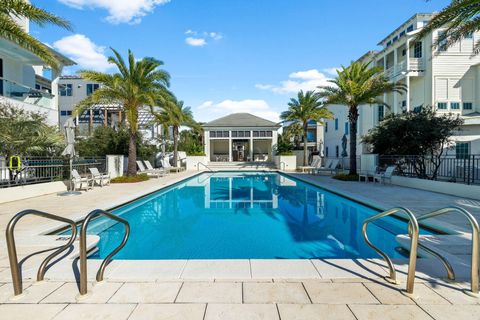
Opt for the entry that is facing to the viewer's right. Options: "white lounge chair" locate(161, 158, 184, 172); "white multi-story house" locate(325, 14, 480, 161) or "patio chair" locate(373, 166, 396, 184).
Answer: the white lounge chair

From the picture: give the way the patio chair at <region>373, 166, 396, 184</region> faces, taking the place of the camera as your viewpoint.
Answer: facing to the left of the viewer

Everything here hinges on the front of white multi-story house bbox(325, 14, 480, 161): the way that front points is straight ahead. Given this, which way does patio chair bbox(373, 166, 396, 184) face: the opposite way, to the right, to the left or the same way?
the same way

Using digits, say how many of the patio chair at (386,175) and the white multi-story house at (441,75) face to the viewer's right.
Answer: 0

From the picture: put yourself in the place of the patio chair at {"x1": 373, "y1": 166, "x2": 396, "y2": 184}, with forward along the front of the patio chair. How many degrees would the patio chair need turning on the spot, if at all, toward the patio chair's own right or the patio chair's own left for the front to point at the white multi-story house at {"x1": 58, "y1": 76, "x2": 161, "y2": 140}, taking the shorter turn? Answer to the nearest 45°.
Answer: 0° — it already faces it

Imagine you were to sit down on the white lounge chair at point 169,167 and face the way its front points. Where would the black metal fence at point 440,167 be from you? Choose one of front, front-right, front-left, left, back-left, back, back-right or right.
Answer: front-right

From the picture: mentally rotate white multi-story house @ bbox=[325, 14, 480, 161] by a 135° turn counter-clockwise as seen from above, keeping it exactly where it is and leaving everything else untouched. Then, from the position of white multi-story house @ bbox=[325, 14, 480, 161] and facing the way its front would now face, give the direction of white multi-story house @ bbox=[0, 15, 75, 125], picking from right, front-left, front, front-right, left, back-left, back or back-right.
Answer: right

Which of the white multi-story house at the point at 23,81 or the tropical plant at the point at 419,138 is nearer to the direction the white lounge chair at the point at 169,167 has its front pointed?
the tropical plant

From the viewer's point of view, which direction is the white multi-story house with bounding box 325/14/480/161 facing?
to the viewer's left

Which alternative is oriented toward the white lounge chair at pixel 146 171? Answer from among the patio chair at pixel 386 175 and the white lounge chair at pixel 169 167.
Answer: the patio chair

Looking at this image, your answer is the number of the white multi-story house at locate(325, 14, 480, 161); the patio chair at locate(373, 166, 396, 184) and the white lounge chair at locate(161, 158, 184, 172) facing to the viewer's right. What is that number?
1

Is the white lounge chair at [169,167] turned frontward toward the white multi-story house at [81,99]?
no

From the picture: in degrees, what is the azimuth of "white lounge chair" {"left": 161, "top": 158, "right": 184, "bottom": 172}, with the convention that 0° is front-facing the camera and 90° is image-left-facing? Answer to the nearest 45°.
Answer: approximately 270°

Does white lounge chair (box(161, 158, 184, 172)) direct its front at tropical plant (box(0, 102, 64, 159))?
no

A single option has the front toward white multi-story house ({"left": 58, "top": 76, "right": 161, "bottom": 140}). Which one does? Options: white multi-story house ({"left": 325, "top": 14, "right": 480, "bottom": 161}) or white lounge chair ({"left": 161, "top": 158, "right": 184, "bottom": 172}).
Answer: white multi-story house ({"left": 325, "top": 14, "right": 480, "bottom": 161})

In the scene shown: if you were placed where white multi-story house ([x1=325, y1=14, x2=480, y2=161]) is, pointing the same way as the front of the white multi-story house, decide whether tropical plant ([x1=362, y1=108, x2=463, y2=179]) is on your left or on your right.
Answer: on your left

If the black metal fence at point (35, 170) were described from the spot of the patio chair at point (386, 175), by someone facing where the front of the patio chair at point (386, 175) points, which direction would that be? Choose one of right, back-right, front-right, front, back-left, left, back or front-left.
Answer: front-left

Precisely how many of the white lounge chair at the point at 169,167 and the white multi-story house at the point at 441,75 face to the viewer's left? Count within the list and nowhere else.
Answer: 1
